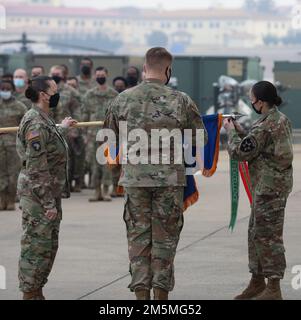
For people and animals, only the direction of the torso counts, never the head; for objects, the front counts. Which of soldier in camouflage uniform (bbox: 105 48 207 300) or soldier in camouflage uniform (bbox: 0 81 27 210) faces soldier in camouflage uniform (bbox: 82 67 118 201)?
soldier in camouflage uniform (bbox: 105 48 207 300)

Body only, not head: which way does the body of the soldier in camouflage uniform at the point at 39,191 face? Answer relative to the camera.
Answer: to the viewer's right

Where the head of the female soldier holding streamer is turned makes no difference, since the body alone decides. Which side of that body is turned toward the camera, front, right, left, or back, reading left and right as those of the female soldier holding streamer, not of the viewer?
left

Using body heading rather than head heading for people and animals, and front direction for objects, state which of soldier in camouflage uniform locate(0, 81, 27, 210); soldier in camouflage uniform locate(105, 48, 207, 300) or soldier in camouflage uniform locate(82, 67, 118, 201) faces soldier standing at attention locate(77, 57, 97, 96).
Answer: soldier in camouflage uniform locate(105, 48, 207, 300)

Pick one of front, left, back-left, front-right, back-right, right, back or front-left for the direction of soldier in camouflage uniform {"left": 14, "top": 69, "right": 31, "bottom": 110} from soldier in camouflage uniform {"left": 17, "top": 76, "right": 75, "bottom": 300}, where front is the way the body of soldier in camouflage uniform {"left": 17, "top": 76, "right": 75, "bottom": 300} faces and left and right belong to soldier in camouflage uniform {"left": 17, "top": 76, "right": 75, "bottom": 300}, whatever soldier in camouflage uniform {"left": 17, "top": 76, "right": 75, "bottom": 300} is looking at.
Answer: left

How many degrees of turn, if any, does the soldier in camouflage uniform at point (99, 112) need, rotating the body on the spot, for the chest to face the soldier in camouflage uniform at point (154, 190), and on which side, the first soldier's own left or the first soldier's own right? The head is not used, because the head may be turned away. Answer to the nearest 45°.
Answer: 0° — they already face them

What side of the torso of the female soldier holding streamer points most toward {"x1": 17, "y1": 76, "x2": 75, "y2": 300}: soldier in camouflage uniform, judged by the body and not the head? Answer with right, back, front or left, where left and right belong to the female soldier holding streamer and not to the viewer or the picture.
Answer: front

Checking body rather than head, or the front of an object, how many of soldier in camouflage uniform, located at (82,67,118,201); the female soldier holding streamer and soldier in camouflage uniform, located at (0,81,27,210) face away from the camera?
0

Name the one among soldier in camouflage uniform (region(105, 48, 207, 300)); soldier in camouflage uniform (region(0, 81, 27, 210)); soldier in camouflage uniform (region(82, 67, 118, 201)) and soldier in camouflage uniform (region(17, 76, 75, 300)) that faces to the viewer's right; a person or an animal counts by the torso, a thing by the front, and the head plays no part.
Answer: soldier in camouflage uniform (region(17, 76, 75, 300))

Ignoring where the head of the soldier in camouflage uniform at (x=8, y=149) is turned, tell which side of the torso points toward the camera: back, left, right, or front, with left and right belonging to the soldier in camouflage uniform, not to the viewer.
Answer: front

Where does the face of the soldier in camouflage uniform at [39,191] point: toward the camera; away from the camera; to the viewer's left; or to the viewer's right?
to the viewer's right

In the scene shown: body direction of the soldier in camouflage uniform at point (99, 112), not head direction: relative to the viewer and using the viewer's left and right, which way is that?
facing the viewer

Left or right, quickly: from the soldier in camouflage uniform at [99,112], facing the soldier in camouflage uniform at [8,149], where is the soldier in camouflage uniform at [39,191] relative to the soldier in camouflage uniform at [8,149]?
left

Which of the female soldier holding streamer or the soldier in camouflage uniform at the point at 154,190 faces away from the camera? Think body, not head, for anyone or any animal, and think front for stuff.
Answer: the soldier in camouflage uniform

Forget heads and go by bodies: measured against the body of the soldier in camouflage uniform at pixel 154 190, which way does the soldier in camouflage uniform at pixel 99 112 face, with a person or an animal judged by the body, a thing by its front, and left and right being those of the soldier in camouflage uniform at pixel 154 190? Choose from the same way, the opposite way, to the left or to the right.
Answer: the opposite way

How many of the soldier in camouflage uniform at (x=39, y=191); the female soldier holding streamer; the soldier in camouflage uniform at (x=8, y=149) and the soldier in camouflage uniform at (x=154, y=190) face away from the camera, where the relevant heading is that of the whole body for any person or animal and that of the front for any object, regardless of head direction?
1

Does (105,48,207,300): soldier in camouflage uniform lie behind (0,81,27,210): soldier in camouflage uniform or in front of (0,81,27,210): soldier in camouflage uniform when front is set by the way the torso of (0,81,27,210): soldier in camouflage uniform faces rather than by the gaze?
in front
